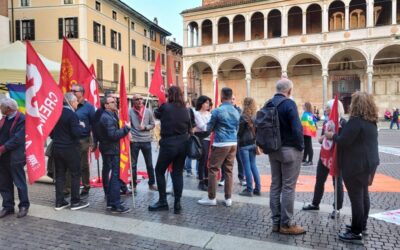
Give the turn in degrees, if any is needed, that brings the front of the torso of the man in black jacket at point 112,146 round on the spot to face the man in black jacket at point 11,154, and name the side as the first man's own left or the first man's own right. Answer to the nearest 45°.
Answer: approximately 180°

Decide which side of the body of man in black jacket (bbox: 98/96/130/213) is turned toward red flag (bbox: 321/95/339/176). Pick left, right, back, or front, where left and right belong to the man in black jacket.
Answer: front

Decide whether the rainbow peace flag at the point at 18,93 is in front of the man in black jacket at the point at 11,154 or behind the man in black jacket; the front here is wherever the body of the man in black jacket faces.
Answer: behind

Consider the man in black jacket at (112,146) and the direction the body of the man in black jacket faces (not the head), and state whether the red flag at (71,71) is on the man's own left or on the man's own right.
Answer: on the man's own left

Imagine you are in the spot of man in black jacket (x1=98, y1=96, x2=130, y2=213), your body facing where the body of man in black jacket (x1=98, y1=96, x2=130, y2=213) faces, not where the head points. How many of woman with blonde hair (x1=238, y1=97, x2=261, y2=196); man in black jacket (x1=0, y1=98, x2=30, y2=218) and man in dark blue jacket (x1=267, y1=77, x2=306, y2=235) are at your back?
1

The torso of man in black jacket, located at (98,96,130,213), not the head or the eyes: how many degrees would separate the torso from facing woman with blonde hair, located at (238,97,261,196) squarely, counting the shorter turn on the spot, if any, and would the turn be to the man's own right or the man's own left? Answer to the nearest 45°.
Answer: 0° — they already face them

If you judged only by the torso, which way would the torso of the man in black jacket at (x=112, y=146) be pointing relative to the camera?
to the viewer's right

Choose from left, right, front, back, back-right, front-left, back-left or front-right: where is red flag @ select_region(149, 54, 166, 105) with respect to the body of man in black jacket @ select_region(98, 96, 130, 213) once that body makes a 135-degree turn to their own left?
right
